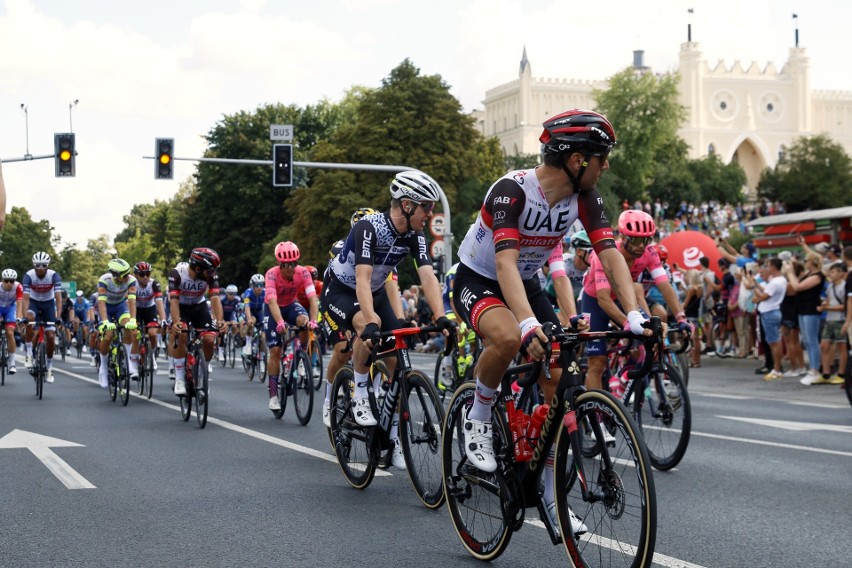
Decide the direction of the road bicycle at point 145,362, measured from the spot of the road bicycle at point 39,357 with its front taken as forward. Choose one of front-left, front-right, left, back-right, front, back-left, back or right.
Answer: front-left

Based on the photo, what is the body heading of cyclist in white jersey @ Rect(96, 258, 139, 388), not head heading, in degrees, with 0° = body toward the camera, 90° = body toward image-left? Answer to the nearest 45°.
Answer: approximately 0°

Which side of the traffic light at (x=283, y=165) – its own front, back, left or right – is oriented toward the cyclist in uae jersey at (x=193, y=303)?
front

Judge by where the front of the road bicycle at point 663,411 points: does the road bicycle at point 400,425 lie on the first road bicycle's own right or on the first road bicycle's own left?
on the first road bicycle's own right

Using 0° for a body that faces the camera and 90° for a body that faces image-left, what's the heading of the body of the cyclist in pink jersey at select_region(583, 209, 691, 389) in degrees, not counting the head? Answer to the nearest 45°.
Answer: approximately 315°

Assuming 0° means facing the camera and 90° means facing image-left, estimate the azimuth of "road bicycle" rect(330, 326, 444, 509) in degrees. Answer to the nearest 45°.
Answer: approximately 315°
